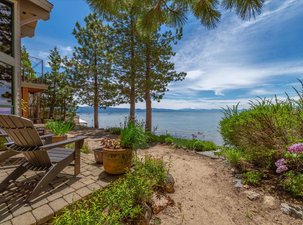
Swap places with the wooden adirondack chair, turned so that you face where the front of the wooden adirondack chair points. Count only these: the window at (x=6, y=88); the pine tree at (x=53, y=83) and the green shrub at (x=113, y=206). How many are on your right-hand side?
1

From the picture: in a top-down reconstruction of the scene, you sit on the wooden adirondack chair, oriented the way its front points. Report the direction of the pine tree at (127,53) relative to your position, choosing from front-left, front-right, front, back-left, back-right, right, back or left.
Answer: front

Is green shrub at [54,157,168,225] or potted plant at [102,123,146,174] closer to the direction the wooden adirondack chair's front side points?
the potted plant

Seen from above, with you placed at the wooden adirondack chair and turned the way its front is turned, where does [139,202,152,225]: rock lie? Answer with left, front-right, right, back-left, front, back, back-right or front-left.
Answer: right

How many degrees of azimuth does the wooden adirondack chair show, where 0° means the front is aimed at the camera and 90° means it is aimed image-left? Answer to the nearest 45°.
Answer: approximately 225°

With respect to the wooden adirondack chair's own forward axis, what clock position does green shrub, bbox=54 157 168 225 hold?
The green shrub is roughly at 3 o'clock from the wooden adirondack chair.

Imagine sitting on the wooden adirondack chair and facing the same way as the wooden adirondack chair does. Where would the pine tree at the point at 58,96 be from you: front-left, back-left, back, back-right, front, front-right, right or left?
front-left

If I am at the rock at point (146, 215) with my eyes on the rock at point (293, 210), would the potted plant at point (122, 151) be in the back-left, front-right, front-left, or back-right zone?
back-left

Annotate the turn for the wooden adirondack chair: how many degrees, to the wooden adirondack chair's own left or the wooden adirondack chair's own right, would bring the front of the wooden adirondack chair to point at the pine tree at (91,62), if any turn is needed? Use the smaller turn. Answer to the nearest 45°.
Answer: approximately 45° to the wooden adirondack chair's own left
